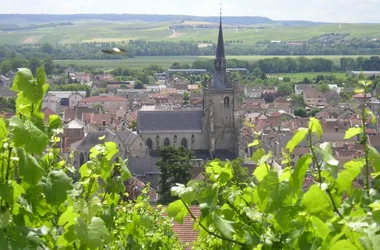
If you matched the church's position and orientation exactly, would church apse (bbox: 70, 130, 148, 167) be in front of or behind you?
behind

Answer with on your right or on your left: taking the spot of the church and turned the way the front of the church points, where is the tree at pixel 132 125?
on your left

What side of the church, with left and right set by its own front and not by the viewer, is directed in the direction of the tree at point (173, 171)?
right

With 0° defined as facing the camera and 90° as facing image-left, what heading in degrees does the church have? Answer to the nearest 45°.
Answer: approximately 270°
